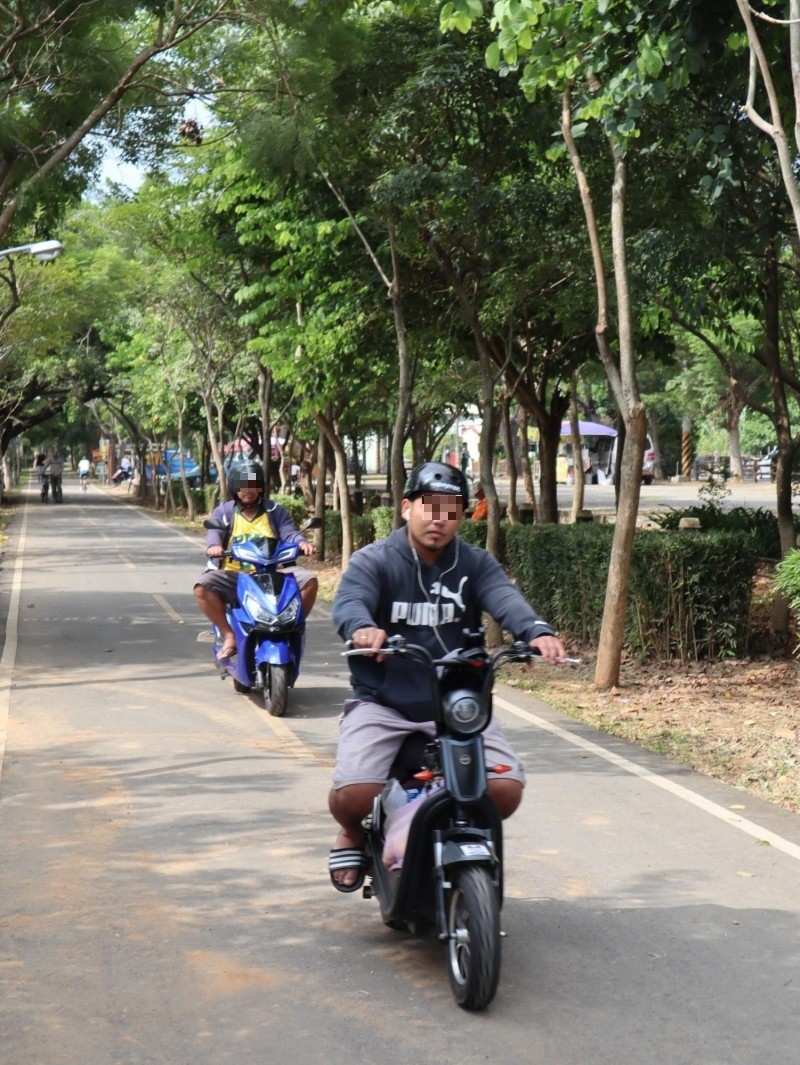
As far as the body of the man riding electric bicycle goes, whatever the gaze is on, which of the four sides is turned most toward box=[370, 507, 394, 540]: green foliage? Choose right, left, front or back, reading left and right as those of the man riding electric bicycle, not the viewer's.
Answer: back

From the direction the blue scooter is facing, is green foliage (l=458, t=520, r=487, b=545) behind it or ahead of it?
behind

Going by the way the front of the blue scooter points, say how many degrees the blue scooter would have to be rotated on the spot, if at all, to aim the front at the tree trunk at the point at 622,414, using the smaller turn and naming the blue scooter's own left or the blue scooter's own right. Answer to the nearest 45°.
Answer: approximately 90° to the blue scooter's own left

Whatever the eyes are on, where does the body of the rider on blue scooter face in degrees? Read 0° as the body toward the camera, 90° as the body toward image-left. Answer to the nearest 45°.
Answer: approximately 0°

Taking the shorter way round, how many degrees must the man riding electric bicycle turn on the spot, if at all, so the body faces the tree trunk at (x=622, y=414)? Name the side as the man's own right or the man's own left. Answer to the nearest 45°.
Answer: approximately 180°

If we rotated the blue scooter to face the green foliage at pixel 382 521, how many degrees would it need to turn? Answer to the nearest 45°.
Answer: approximately 180°

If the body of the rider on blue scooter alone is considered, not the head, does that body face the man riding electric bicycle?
yes

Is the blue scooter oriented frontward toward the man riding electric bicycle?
yes
